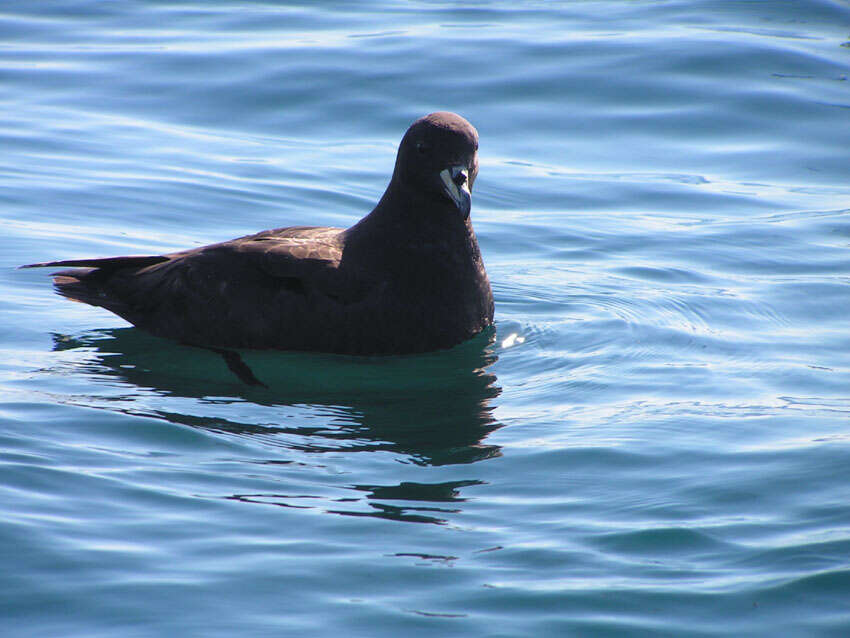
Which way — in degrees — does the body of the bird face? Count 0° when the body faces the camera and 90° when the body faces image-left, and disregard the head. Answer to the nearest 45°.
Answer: approximately 270°
